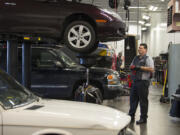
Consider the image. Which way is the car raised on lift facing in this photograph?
to the viewer's right

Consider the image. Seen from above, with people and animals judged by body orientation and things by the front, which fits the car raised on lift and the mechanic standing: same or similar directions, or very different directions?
very different directions

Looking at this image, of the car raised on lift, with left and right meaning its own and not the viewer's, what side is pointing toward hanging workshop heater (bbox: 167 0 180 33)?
front

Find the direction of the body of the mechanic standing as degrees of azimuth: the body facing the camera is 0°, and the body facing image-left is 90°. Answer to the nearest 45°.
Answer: approximately 45°

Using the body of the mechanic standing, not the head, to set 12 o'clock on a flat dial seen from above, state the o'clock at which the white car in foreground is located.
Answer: The white car in foreground is roughly at 11 o'clock from the mechanic standing.

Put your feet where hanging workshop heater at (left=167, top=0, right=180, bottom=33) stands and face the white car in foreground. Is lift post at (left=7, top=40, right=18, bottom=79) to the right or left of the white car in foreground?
right

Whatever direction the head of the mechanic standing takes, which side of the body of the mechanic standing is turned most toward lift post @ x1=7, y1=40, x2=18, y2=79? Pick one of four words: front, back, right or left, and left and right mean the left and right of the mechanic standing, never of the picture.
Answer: front

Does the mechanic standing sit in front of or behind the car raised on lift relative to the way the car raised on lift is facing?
in front
